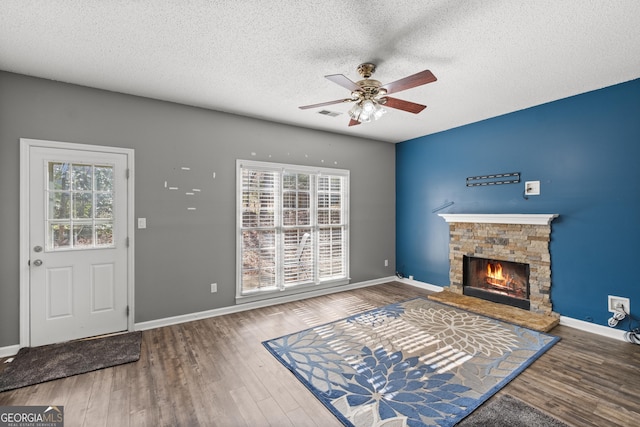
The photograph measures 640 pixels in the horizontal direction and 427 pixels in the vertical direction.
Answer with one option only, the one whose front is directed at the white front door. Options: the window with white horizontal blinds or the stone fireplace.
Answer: the stone fireplace

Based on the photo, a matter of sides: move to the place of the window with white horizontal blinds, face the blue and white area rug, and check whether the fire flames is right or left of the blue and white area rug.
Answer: left

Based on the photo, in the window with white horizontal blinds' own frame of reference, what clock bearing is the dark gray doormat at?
The dark gray doormat is roughly at 3 o'clock from the window with white horizontal blinds.

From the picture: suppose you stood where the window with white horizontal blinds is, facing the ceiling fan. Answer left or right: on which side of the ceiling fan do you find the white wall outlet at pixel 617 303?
left

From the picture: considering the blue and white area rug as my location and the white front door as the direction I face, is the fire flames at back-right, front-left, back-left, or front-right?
back-right

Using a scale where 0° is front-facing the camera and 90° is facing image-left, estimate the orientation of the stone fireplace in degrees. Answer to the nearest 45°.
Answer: approximately 45°

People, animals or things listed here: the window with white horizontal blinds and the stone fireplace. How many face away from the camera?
0

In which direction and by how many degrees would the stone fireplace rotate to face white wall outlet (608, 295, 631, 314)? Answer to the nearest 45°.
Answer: approximately 90° to its left

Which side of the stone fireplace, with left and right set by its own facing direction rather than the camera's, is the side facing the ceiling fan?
front

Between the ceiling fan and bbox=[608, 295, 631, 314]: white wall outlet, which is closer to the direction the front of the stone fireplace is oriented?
the ceiling fan

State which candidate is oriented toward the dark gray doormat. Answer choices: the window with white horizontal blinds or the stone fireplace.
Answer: the stone fireplace

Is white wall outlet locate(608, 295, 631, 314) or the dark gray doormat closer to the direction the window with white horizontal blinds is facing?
the white wall outlet

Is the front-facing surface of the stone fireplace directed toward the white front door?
yes

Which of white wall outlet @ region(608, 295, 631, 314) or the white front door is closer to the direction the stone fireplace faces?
the white front door

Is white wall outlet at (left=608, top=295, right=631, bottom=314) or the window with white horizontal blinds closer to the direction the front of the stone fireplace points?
the window with white horizontal blinds

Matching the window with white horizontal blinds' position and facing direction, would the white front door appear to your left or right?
on your right
